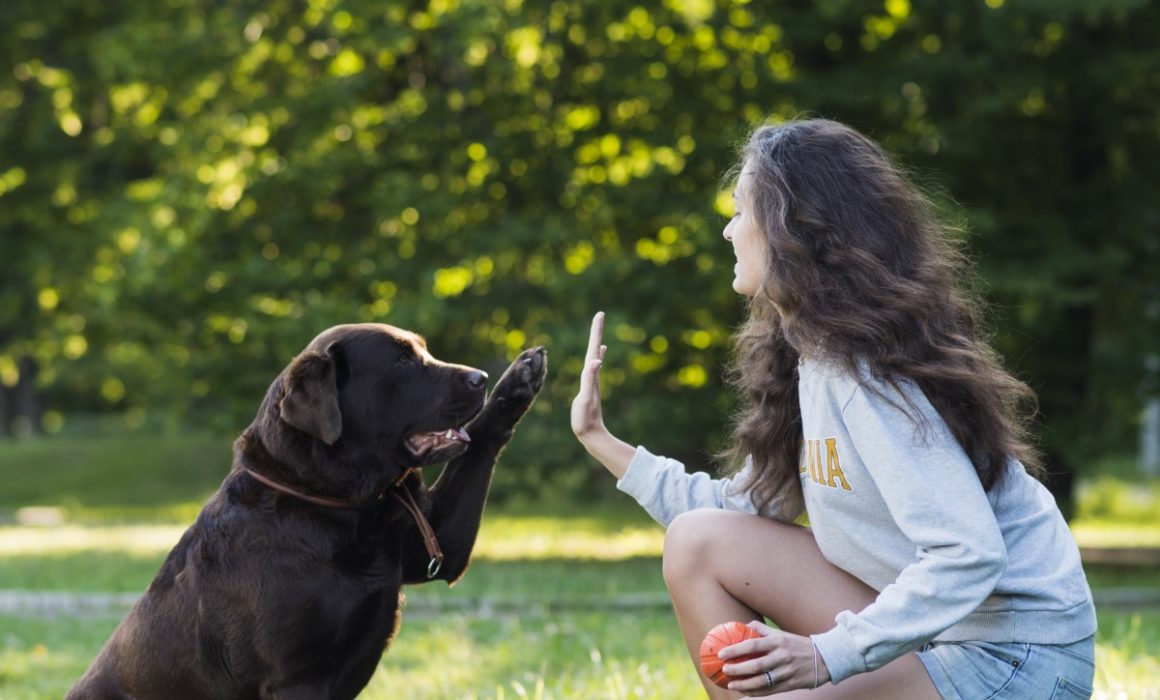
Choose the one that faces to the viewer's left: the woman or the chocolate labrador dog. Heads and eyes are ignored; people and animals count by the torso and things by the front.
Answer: the woman

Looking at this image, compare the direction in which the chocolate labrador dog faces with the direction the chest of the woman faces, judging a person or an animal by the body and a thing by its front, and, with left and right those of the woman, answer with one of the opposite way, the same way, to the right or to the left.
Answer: the opposite way

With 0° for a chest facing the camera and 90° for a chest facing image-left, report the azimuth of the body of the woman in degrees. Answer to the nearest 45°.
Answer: approximately 90°

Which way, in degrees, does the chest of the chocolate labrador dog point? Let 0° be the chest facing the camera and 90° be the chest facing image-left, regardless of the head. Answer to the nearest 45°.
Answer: approximately 270°

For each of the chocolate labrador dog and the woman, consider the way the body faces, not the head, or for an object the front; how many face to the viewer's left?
1

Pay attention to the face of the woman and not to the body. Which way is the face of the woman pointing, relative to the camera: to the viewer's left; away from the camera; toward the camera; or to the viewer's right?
to the viewer's left

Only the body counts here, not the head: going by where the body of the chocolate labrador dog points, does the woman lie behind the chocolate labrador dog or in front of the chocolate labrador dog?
in front

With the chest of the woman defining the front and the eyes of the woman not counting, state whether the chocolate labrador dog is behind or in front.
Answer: in front
